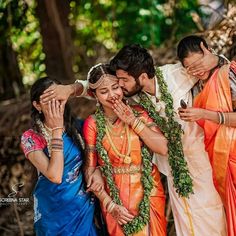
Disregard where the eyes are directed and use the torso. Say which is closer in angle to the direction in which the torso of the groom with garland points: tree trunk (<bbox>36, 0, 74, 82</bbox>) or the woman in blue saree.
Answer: the woman in blue saree

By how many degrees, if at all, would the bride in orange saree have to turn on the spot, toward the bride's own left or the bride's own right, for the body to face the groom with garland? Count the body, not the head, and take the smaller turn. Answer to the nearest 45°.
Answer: approximately 90° to the bride's own left

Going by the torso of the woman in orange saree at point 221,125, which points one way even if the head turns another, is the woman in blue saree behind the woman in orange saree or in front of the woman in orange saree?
in front

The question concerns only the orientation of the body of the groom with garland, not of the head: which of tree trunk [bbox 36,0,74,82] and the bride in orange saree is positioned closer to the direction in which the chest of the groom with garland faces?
the bride in orange saree

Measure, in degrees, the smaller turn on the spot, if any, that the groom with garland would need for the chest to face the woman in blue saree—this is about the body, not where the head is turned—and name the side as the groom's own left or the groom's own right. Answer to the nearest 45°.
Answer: approximately 45° to the groom's own right

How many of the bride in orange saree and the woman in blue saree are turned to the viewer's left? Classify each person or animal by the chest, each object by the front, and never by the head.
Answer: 0

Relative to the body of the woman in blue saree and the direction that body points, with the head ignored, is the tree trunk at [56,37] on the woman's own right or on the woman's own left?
on the woman's own left

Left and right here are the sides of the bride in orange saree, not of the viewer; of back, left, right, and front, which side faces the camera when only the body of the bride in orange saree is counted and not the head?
front

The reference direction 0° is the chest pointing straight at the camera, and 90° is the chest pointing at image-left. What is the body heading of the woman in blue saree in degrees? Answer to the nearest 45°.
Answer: approximately 315°

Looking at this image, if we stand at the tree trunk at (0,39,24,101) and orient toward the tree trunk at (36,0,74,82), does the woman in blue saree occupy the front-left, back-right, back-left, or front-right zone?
front-right

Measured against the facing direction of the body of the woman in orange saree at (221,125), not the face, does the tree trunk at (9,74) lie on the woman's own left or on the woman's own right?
on the woman's own right

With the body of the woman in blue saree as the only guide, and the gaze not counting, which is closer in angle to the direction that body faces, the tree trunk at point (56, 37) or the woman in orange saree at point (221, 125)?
the woman in orange saree

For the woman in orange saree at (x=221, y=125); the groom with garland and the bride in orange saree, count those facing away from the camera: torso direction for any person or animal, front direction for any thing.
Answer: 0

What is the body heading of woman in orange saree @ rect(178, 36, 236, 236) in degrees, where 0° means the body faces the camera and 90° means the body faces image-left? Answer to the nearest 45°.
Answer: approximately 45°

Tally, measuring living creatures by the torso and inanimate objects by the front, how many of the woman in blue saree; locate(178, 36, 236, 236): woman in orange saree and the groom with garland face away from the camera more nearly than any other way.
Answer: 0

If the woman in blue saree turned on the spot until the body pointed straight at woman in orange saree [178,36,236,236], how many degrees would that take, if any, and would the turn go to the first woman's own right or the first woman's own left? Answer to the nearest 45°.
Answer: approximately 45° to the first woman's own left

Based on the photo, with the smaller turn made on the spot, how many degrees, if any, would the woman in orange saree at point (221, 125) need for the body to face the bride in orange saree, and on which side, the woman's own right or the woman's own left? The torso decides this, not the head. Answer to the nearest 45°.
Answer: approximately 45° to the woman's own right
